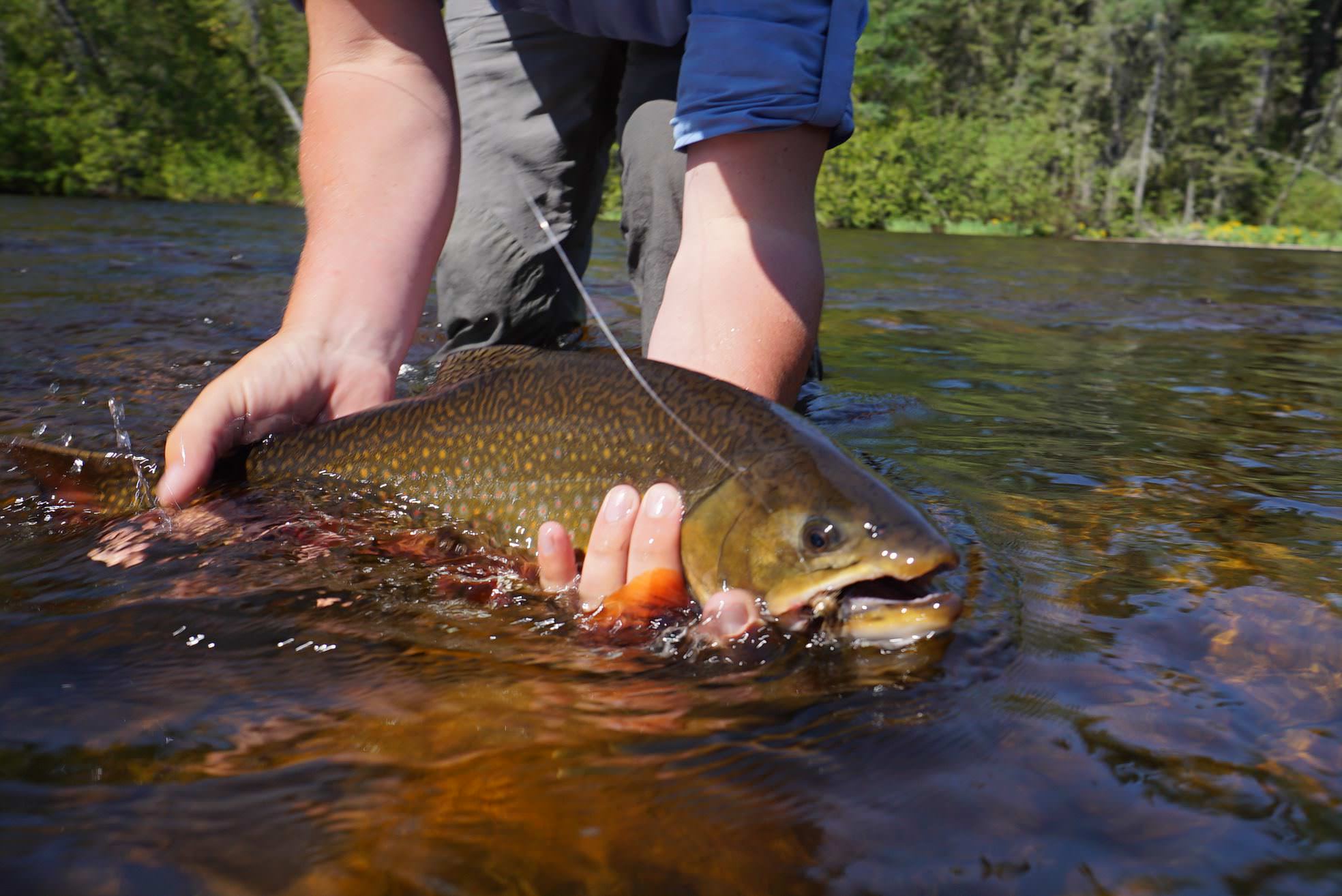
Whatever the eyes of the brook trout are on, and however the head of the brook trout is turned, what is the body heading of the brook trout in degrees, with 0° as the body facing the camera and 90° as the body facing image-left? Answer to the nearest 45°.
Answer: approximately 270°
